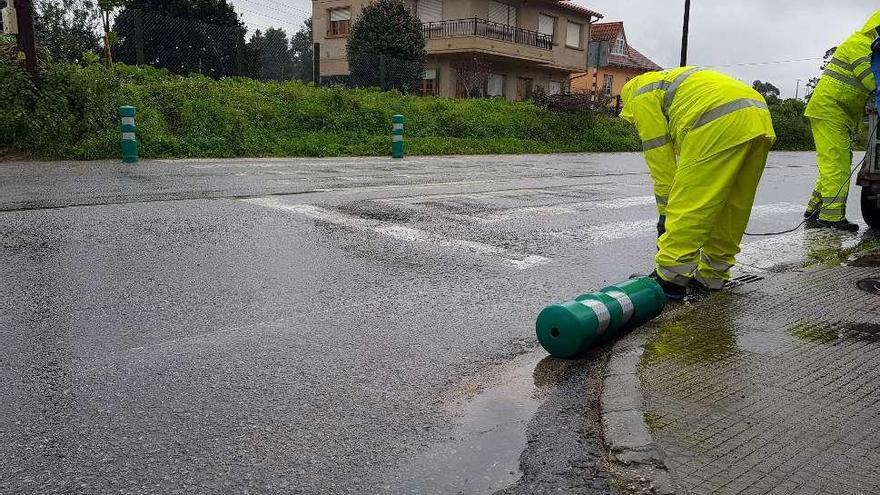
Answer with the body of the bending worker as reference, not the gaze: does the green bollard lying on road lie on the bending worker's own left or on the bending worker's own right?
on the bending worker's own left

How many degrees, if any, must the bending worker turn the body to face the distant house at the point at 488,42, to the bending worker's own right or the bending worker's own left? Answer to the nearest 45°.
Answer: approximately 45° to the bending worker's own right

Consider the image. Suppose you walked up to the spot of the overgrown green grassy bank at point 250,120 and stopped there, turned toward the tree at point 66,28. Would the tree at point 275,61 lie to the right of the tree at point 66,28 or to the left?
right

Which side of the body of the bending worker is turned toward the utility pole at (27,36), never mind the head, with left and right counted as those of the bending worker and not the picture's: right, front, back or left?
front

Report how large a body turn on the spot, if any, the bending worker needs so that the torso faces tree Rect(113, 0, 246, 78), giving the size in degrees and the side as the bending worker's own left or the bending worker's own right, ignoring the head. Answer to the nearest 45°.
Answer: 0° — they already face it

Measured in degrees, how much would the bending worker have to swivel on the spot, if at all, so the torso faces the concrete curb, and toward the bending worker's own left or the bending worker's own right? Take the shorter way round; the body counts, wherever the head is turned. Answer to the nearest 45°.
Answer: approximately 135° to the bending worker's own left

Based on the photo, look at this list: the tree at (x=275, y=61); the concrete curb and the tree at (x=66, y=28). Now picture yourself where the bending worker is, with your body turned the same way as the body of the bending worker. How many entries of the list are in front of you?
2

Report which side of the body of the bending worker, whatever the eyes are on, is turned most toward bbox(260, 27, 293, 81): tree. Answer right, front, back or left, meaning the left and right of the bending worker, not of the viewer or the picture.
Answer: front

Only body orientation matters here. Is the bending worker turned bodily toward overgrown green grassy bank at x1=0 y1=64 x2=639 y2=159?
yes

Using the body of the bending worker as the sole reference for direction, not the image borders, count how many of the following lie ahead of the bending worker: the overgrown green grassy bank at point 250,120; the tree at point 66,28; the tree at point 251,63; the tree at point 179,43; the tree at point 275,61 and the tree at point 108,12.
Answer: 6

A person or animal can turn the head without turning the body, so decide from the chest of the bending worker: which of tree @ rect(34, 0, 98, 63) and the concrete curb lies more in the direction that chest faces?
the tree

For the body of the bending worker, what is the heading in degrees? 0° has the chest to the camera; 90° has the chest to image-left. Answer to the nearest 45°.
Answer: approximately 135°

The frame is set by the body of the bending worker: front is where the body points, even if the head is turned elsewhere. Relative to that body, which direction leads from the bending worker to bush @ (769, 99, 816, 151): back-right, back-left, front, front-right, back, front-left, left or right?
front-right
